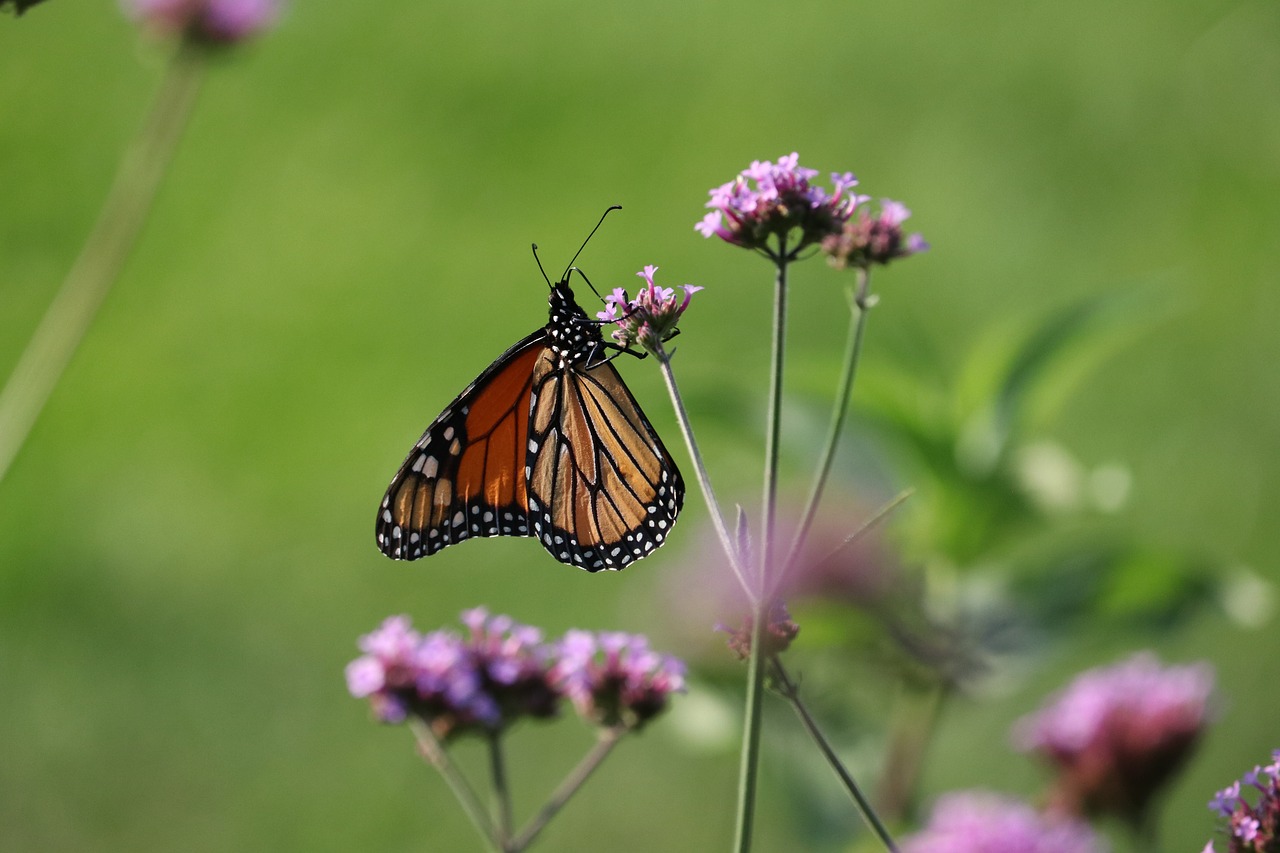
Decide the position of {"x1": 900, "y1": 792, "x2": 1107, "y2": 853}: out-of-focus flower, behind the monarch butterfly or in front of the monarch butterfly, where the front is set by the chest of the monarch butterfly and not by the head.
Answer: in front

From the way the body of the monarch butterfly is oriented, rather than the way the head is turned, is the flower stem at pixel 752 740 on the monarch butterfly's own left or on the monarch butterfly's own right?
on the monarch butterfly's own right

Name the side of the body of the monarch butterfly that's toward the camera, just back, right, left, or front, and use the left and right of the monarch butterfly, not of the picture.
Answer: right
